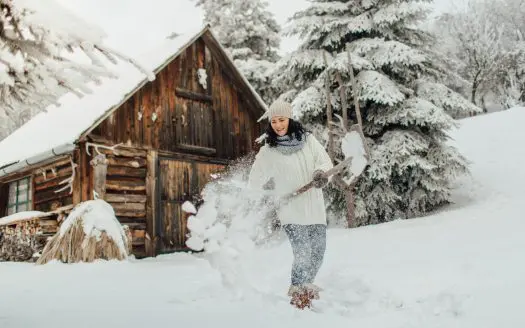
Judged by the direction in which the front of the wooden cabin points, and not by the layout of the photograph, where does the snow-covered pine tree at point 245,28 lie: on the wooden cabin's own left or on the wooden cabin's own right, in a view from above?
on the wooden cabin's own left

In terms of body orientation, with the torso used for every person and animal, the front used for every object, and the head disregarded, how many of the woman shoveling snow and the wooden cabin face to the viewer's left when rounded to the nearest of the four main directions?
0

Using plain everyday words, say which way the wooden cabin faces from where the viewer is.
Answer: facing the viewer and to the right of the viewer

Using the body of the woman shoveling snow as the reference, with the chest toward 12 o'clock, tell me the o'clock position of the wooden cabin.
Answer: The wooden cabin is roughly at 5 o'clock from the woman shoveling snow.

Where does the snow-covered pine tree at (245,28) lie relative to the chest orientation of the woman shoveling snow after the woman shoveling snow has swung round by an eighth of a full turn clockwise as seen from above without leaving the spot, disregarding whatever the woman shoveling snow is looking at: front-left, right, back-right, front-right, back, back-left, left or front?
back-right

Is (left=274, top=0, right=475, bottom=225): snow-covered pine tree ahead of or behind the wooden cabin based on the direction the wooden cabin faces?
ahead

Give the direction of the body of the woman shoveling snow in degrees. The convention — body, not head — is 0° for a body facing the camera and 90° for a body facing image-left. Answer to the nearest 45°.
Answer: approximately 0°

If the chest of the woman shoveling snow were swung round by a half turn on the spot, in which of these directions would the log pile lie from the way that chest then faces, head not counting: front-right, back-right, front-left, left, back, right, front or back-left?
front-left
